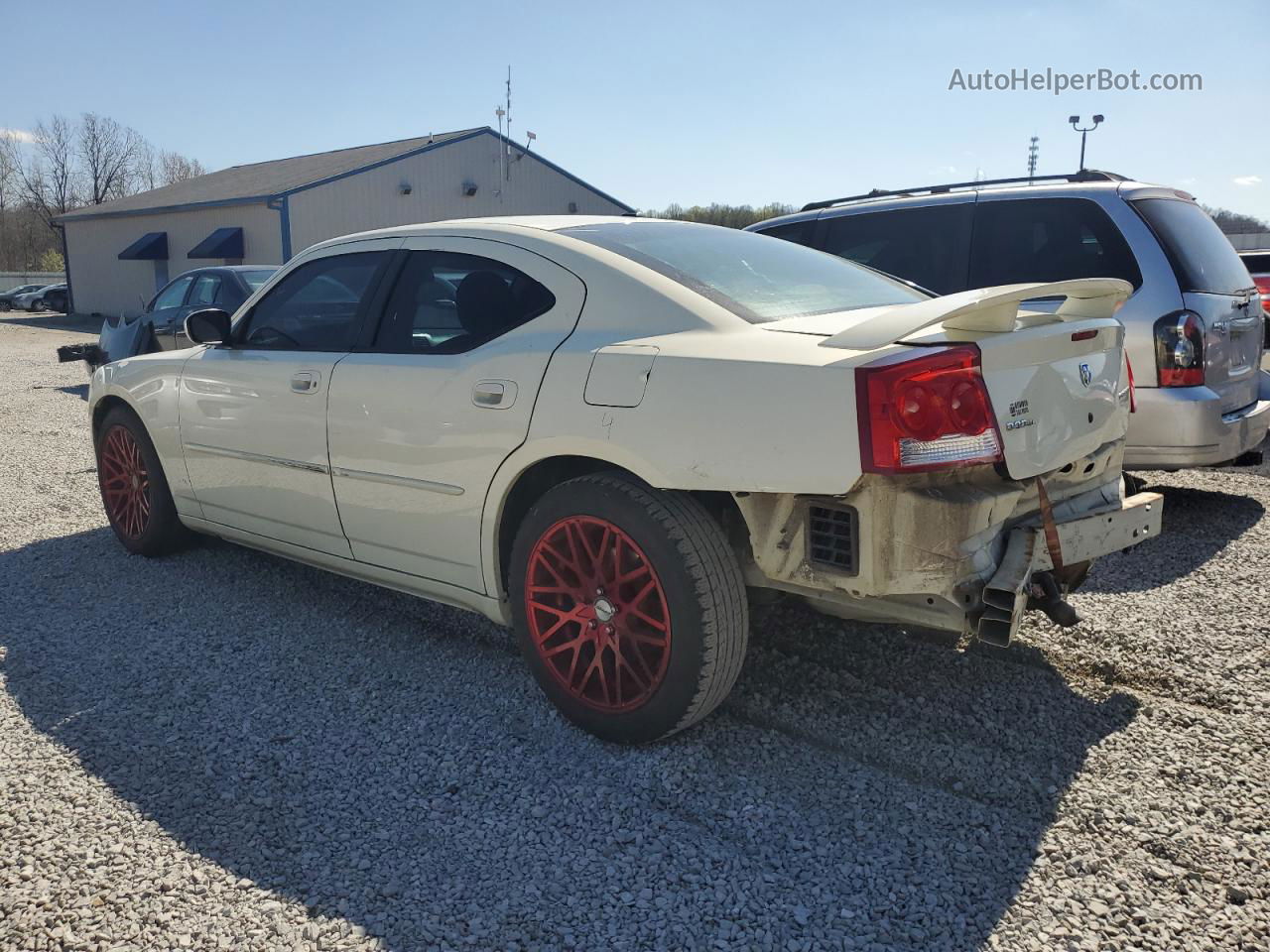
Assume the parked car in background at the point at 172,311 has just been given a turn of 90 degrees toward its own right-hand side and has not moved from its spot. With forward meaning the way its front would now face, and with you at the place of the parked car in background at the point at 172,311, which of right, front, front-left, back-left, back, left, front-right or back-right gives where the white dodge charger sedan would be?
back-right

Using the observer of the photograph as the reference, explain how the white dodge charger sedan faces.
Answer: facing away from the viewer and to the left of the viewer

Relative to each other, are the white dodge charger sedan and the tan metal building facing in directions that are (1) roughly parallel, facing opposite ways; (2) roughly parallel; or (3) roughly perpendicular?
roughly perpendicular

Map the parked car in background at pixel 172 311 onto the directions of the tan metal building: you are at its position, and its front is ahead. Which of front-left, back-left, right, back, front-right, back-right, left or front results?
front-left

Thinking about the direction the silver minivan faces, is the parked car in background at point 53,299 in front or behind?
in front

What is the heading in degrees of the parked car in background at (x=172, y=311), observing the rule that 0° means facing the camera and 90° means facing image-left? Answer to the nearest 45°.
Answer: approximately 135°

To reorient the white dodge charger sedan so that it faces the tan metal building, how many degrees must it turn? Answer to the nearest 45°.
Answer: approximately 45° to its right

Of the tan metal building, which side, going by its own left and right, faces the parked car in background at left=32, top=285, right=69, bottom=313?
right

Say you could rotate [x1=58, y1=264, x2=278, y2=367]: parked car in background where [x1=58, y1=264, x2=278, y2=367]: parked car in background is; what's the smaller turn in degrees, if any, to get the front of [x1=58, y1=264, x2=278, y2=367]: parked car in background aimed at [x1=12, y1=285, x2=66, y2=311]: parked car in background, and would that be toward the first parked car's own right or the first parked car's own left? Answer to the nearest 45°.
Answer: approximately 45° to the first parked car's own right

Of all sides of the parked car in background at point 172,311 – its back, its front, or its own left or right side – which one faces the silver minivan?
back

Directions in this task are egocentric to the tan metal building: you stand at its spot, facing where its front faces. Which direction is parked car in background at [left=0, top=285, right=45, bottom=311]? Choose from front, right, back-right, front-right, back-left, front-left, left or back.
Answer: right
